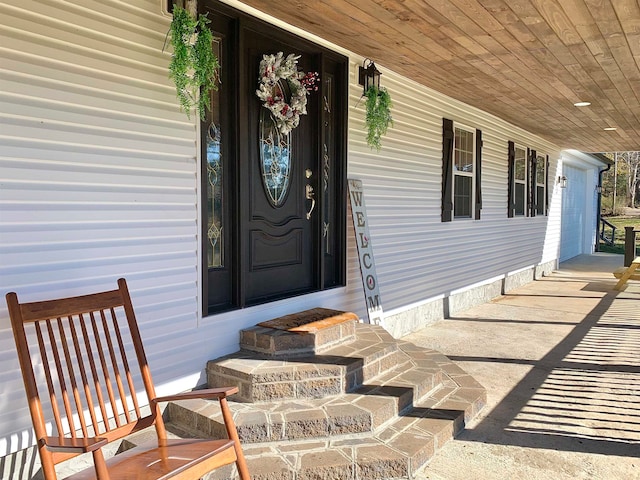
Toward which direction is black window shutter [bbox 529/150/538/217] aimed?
to the viewer's right

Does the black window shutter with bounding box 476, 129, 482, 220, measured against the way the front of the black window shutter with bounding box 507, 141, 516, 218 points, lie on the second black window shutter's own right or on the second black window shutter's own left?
on the second black window shutter's own right

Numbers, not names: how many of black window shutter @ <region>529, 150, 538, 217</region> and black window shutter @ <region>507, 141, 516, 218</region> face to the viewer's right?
2

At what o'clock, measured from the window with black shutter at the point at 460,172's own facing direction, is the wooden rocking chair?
The wooden rocking chair is roughly at 2 o'clock from the window with black shutter.

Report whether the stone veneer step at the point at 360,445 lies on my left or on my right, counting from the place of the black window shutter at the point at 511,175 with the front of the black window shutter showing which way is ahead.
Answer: on my right

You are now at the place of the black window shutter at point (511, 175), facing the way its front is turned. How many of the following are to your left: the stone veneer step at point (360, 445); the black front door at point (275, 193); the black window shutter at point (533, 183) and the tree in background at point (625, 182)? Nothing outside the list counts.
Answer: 2

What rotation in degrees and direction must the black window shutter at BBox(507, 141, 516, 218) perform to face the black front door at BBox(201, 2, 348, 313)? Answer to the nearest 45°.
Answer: approximately 90° to its right

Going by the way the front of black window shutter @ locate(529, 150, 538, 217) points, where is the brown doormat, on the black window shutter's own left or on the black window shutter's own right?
on the black window shutter's own right

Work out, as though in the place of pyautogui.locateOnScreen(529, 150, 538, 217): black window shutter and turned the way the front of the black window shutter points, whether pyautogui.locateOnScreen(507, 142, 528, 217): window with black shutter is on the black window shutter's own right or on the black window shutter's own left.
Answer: on the black window shutter's own right

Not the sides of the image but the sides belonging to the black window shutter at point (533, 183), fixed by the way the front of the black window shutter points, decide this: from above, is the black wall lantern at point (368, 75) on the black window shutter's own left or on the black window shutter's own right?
on the black window shutter's own right

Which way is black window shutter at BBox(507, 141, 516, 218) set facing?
to the viewer's right

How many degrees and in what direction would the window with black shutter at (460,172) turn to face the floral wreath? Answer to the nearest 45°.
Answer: approximately 45° to its right
